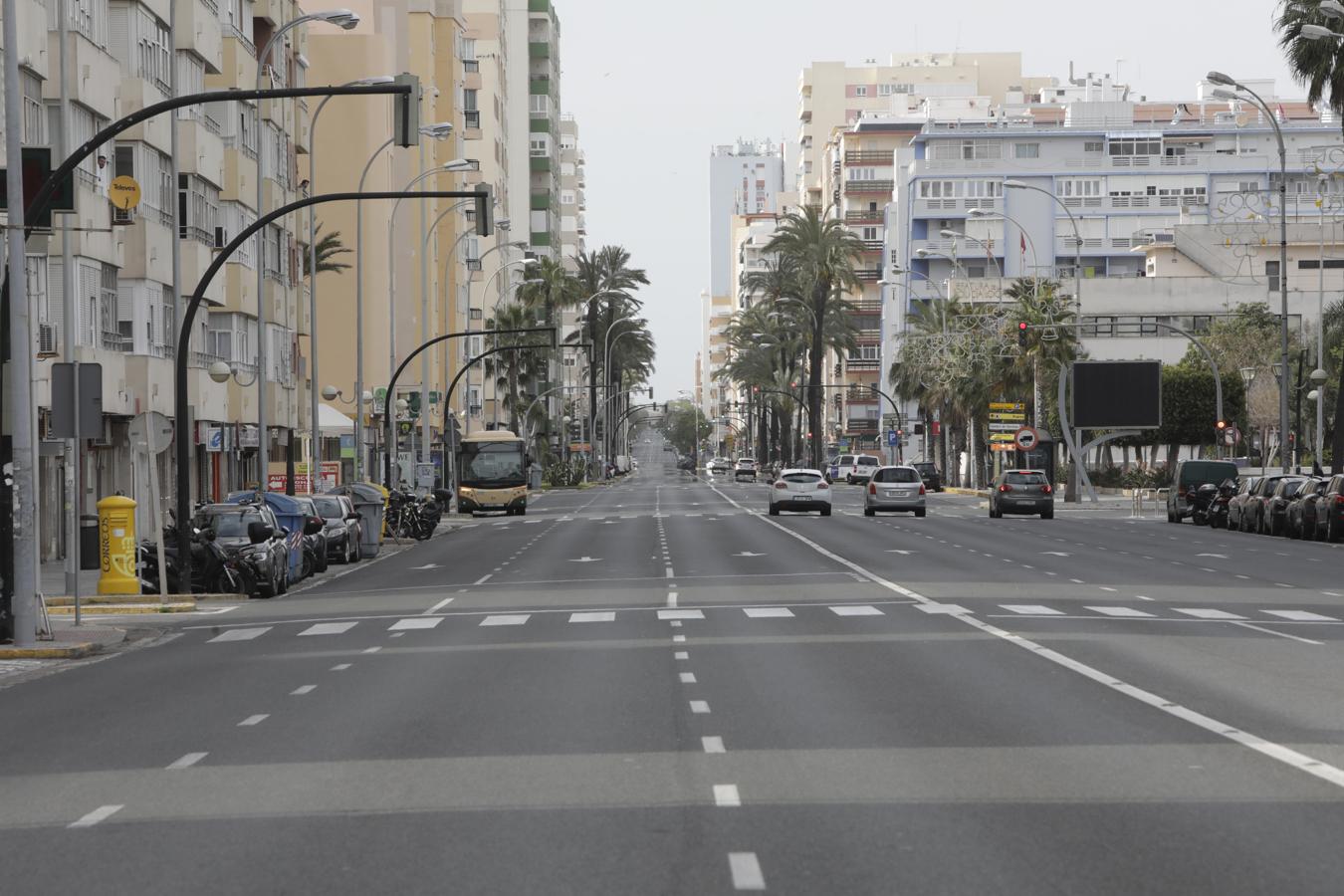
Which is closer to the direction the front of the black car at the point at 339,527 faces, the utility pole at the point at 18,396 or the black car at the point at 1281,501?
the utility pole

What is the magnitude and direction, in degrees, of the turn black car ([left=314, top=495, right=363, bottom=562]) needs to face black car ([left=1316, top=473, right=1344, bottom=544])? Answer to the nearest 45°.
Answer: approximately 135° to its left

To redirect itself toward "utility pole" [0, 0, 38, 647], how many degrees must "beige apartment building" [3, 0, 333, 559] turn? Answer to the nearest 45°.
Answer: approximately 45° to its right

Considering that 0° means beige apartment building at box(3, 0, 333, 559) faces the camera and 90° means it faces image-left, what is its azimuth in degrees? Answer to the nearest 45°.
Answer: approximately 315°

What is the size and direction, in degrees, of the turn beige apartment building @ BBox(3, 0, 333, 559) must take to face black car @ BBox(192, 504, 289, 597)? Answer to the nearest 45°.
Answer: approximately 45° to its right

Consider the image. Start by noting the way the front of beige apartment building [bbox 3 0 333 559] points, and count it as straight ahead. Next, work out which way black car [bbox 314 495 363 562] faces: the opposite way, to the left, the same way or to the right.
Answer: to the right

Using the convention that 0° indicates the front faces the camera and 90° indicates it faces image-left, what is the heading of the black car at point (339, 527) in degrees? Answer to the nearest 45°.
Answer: approximately 45°
